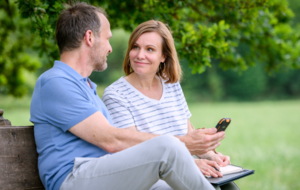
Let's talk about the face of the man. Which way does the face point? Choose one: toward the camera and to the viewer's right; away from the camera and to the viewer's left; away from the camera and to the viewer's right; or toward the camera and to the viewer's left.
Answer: away from the camera and to the viewer's right

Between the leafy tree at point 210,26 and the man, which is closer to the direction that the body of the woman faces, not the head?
the man

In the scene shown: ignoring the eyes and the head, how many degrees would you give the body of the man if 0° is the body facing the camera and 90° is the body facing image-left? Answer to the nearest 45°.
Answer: approximately 270°

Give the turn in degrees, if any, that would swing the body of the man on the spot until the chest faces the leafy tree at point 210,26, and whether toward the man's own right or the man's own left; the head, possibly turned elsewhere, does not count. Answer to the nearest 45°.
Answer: approximately 45° to the man's own left

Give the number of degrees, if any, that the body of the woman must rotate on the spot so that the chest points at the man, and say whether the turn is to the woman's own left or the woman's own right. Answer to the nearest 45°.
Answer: approximately 45° to the woman's own right

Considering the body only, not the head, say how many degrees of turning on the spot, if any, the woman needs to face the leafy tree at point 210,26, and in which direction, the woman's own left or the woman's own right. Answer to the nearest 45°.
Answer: approximately 135° to the woman's own left

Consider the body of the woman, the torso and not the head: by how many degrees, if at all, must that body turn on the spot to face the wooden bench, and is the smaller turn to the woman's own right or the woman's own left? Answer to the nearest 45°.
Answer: approximately 90° to the woman's own right

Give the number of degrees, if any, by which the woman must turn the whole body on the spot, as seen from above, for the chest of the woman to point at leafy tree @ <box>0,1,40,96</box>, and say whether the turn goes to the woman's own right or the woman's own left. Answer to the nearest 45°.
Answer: approximately 180°
